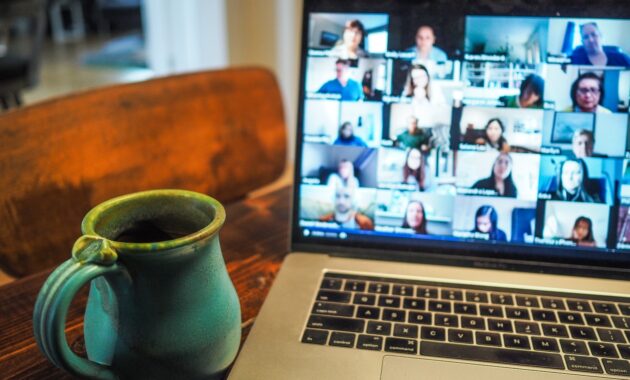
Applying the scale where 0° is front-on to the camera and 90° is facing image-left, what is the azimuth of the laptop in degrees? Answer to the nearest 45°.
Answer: approximately 0°
